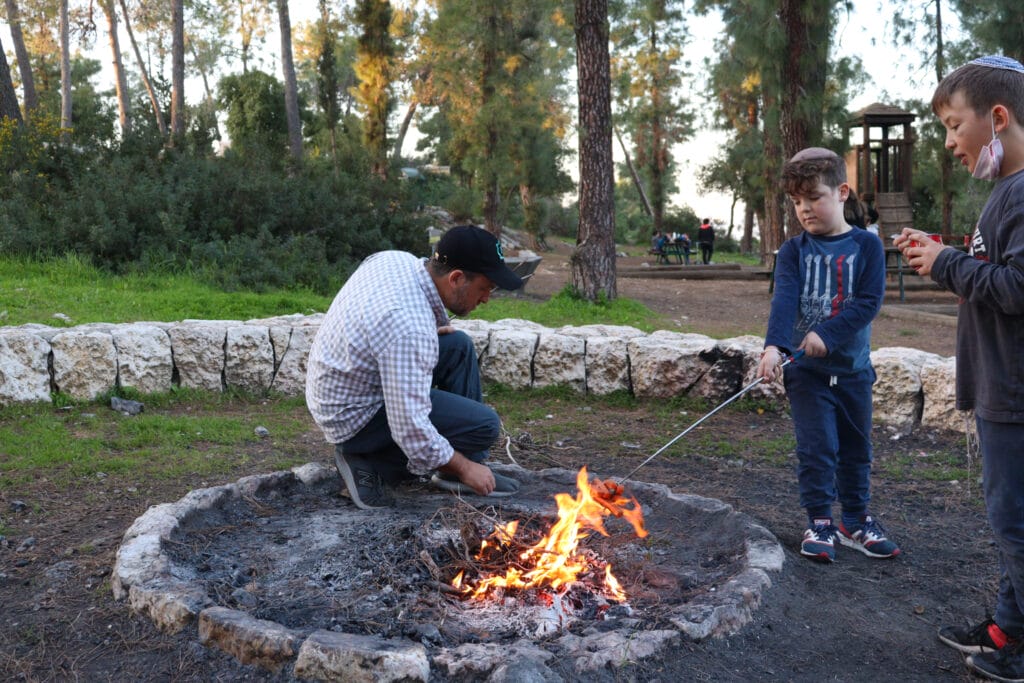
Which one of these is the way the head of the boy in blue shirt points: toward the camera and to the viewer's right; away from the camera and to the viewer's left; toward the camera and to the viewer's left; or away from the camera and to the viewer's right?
toward the camera and to the viewer's left

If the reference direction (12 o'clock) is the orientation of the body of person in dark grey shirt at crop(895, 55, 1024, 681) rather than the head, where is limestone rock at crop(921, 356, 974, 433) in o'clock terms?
The limestone rock is roughly at 3 o'clock from the person in dark grey shirt.

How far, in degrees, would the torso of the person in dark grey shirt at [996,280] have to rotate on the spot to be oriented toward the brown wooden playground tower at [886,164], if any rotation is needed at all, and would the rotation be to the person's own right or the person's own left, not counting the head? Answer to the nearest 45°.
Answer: approximately 90° to the person's own right

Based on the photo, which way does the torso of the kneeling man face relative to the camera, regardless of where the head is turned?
to the viewer's right

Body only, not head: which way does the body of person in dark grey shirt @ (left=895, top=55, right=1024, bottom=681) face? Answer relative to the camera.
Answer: to the viewer's left

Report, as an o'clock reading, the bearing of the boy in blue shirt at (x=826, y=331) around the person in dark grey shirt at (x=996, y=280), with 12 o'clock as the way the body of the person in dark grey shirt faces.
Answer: The boy in blue shirt is roughly at 2 o'clock from the person in dark grey shirt.

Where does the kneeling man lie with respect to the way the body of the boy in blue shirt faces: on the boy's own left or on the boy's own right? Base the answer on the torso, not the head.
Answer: on the boy's own right

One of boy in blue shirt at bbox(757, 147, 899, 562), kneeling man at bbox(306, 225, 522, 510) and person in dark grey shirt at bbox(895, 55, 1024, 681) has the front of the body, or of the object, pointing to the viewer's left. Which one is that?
the person in dark grey shirt

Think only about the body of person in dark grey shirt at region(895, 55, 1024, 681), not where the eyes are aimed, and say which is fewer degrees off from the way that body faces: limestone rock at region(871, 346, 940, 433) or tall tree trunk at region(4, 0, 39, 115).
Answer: the tall tree trunk

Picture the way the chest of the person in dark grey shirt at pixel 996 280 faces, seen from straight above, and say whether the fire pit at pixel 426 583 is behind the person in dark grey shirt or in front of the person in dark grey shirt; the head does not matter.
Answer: in front

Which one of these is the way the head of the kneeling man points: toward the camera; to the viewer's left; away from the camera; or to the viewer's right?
to the viewer's right
